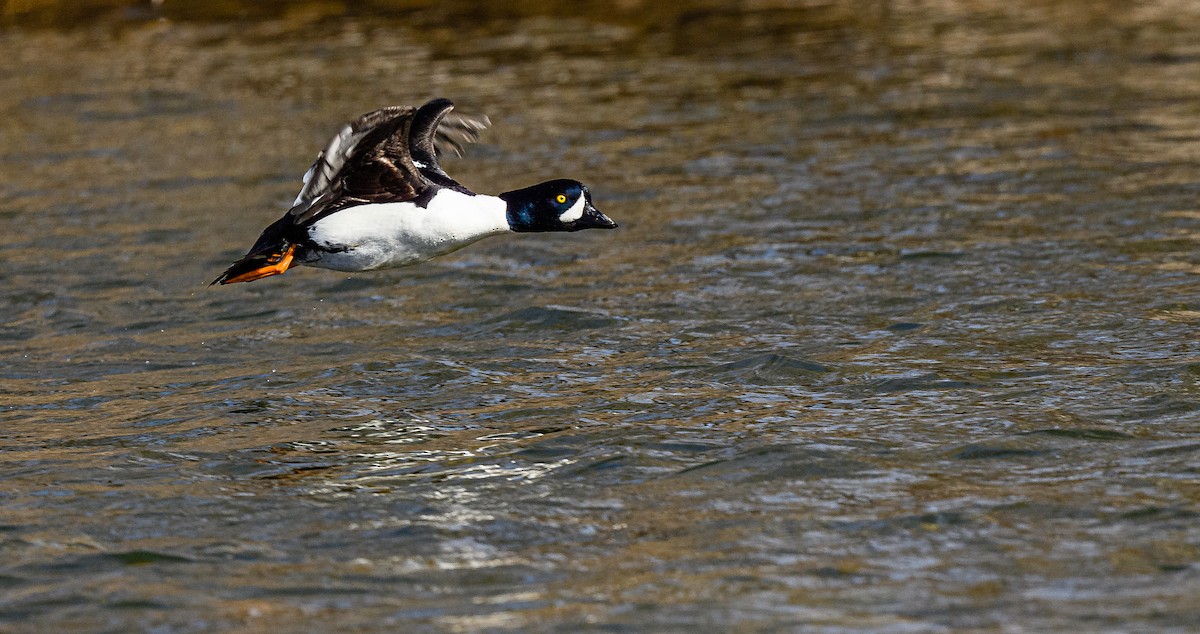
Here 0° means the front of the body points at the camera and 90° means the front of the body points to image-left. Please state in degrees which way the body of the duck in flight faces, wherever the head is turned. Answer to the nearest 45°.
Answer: approximately 270°
